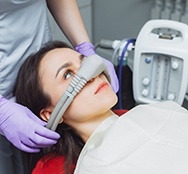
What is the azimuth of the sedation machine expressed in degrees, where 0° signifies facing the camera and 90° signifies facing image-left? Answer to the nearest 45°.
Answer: approximately 0°
